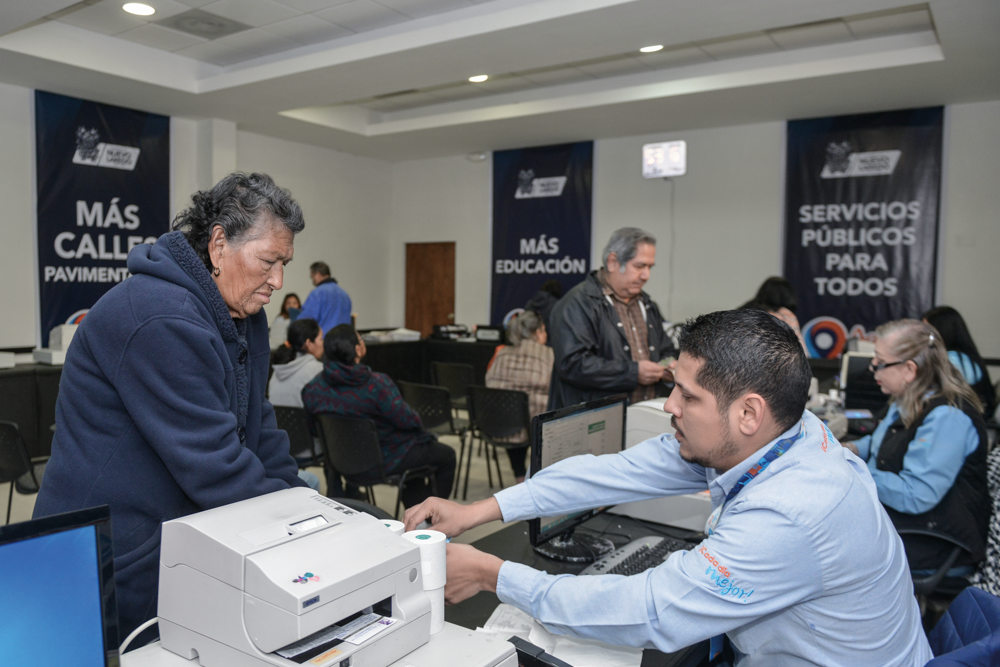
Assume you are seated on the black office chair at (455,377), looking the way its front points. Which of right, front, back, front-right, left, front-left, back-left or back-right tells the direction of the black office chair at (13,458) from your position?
back-left

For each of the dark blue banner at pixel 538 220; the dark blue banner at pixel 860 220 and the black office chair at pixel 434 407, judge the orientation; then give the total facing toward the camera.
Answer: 2

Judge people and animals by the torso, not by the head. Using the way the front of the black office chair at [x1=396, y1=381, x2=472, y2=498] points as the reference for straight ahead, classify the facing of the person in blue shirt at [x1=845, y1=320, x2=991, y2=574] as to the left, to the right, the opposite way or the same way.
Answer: to the left

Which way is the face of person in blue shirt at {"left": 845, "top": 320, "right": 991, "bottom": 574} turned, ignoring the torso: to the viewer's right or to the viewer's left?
to the viewer's left

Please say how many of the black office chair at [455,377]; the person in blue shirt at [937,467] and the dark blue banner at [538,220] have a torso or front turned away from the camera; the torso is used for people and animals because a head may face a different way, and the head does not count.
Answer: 1

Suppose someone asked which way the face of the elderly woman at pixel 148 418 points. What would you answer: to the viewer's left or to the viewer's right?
to the viewer's right

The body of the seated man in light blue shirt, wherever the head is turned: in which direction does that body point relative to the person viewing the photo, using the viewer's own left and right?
facing to the left of the viewer

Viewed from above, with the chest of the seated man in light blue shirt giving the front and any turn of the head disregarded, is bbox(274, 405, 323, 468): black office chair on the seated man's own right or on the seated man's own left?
on the seated man's own right

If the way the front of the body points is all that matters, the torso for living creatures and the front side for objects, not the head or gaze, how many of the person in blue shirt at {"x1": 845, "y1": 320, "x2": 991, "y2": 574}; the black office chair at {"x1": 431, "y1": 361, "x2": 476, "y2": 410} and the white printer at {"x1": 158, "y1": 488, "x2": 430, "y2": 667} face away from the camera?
1

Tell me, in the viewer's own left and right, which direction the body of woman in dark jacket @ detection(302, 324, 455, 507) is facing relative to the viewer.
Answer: facing away from the viewer and to the right of the viewer

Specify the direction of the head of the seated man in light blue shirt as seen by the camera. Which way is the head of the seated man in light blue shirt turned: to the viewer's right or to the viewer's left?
to the viewer's left
